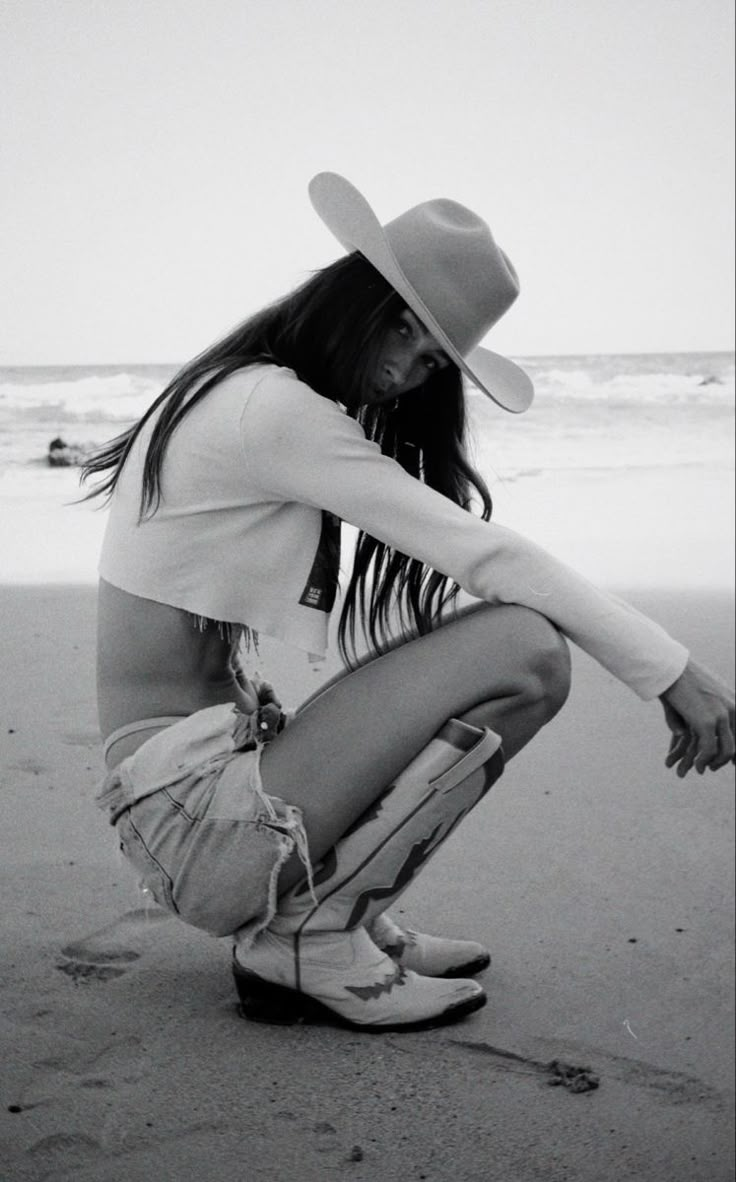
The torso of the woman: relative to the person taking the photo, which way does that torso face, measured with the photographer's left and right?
facing to the right of the viewer
